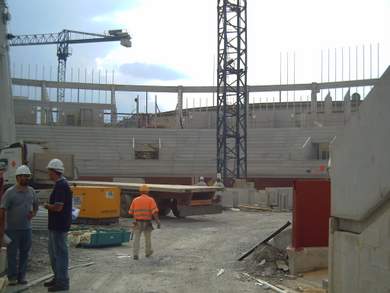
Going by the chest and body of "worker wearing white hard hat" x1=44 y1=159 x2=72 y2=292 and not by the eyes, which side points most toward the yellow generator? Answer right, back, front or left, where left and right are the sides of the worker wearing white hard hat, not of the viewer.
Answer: right

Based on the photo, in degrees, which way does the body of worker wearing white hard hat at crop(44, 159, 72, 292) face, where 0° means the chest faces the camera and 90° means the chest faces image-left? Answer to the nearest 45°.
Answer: approximately 90°

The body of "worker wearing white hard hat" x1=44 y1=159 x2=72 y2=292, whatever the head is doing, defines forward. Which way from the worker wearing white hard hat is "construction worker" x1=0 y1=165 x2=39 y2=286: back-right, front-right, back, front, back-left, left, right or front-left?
front-right

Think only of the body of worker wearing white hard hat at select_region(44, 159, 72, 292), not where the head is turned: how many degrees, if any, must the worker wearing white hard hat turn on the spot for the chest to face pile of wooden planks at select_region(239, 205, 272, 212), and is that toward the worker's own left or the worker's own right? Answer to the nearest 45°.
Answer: approximately 135° to the worker's own right

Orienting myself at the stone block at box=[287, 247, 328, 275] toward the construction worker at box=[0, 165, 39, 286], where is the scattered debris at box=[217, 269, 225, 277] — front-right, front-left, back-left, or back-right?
front-right

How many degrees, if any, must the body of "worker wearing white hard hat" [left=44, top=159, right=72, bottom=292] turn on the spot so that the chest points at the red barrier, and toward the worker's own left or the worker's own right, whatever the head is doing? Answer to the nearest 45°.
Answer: approximately 180°

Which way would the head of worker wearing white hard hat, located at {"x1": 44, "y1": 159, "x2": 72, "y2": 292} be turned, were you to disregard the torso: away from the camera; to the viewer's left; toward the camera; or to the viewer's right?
to the viewer's left

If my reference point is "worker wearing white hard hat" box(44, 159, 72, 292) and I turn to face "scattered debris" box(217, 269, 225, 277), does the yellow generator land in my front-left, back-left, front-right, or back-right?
front-left

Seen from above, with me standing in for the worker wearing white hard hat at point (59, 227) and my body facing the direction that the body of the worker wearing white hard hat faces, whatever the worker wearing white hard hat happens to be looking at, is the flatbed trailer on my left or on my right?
on my right

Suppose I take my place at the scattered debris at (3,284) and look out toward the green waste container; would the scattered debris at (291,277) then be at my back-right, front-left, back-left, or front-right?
front-right
